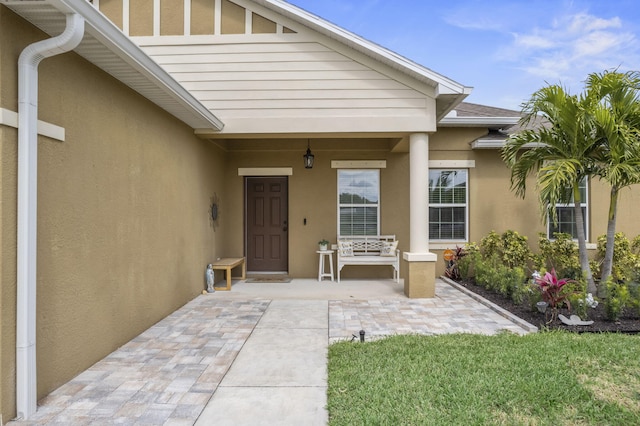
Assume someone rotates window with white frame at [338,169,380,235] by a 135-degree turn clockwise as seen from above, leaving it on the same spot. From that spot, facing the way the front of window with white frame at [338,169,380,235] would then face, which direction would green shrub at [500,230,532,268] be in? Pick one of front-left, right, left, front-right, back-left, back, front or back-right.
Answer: back-right

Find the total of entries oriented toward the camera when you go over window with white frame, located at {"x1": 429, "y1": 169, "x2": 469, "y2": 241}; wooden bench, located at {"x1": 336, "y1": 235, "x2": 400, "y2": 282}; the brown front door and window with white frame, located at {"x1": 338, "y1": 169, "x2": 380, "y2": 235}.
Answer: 4

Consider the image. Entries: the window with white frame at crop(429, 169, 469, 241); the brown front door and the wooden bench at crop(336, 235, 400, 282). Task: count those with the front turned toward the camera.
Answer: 3

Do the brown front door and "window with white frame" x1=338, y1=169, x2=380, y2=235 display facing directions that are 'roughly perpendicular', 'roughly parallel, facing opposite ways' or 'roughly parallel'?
roughly parallel

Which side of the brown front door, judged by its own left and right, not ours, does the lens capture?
front

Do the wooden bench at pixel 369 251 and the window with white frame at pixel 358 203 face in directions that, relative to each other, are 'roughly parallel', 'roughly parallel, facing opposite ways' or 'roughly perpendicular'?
roughly parallel

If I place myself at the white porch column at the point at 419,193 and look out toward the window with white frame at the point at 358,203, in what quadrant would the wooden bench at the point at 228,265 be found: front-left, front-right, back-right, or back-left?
front-left

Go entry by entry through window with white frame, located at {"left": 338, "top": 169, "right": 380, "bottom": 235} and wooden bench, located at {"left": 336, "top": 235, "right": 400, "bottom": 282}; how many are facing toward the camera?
2

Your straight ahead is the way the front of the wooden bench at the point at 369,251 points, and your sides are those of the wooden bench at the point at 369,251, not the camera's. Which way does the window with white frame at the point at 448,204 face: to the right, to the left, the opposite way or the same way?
the same way

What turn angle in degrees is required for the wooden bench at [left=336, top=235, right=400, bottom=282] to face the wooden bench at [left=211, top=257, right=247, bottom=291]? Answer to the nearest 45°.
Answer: approximately 90° to its right

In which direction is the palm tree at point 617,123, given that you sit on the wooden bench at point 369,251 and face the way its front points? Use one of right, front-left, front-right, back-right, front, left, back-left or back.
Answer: front-left

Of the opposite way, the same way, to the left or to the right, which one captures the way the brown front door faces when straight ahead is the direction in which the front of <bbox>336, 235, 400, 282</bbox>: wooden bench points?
the same way

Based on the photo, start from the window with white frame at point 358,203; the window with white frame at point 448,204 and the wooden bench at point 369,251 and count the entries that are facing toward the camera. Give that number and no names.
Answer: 3

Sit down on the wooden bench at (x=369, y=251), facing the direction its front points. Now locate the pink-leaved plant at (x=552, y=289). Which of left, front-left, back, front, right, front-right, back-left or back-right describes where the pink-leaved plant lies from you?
front-left

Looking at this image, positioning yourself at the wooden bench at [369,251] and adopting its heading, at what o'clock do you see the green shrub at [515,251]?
The green shrub is roughly at 9 o'clock from the wooden bench.

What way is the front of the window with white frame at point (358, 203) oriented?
toward the camera
